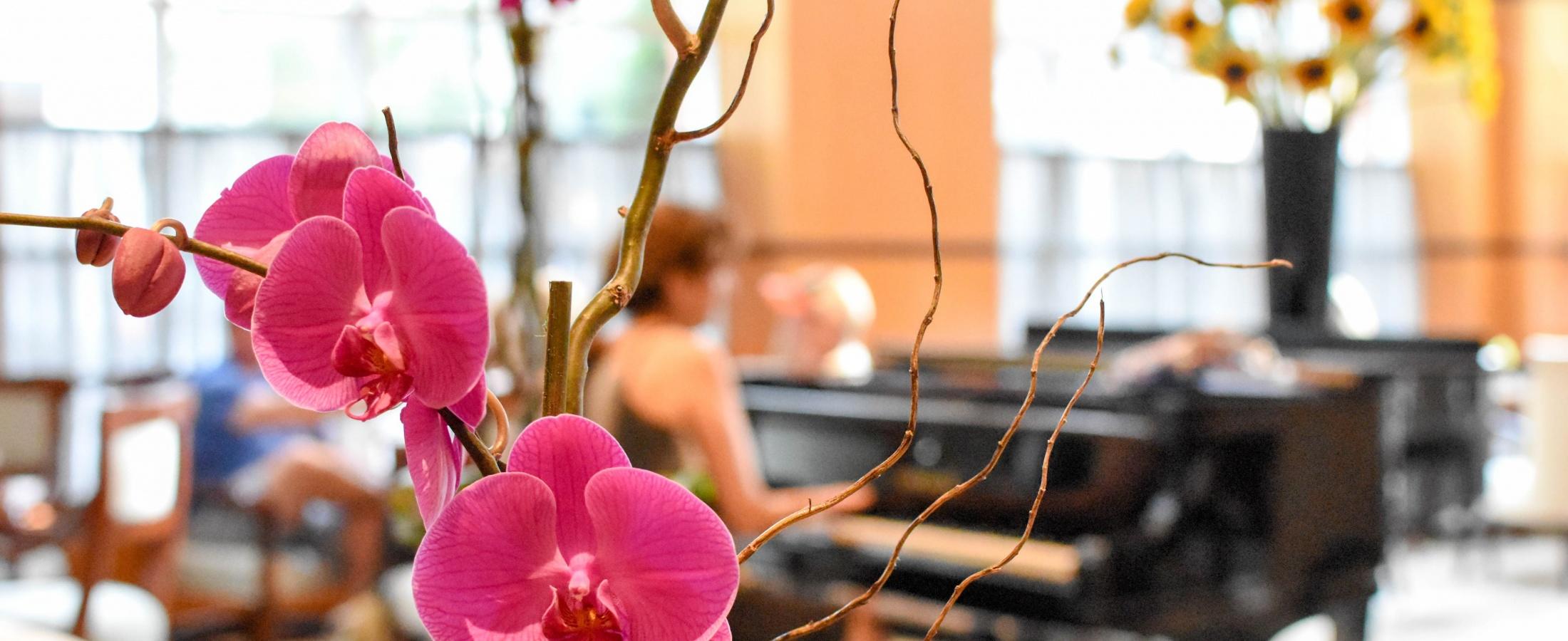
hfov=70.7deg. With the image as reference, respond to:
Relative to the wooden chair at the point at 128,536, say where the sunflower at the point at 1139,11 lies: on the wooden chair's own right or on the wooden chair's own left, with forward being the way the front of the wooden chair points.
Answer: on the wooden chair's own left

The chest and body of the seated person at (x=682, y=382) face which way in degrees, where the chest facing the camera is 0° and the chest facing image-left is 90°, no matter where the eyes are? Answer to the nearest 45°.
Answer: approximately 225°

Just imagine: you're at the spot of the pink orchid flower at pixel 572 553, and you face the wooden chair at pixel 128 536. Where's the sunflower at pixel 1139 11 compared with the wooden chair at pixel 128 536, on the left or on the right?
right

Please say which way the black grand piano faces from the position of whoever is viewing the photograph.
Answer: facing the viewer and to the left of the viewer

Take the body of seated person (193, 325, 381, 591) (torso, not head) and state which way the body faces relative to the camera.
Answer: to the viewer's right

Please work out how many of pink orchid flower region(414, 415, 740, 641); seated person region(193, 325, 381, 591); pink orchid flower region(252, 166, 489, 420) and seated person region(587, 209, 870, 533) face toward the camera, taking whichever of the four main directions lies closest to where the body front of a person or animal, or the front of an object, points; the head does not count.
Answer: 2

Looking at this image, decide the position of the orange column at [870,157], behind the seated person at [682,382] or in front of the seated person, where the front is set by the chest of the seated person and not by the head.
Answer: in front

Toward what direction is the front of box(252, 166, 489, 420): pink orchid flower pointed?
toward the camera

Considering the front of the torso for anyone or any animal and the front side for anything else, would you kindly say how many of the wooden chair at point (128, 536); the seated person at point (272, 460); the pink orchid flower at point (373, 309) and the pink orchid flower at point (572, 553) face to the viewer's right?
1

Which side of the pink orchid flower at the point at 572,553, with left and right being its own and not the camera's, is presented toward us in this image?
front

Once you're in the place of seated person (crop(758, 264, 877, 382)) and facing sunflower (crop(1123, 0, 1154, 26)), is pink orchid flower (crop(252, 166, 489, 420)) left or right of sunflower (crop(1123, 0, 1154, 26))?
right

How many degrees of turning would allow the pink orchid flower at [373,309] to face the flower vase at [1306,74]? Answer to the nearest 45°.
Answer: approximately 135° to its left
